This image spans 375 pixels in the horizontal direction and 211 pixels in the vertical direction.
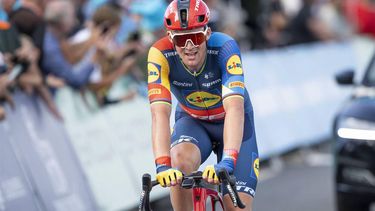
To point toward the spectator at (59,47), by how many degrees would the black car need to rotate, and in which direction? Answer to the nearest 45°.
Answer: approximately 90° to its right

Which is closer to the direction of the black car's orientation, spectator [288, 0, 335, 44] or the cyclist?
the cyclist

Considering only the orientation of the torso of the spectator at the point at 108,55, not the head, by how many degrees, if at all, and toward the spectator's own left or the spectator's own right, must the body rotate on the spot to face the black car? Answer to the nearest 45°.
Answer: approximately 45° to the spectator's own right

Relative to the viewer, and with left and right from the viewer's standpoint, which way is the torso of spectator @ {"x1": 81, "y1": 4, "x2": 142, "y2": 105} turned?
facing to the right of the viewer

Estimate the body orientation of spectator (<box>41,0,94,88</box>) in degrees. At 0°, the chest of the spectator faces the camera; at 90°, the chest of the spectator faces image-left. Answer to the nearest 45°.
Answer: approximately 270°

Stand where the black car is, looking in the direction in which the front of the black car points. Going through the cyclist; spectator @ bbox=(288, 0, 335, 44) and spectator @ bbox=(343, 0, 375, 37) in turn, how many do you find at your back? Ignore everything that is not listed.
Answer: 2

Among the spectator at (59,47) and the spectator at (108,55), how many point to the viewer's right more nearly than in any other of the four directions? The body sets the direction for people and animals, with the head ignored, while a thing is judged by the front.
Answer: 2

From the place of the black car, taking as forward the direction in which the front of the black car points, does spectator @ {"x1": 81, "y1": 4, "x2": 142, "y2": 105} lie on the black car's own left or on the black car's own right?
on the black car's own right
